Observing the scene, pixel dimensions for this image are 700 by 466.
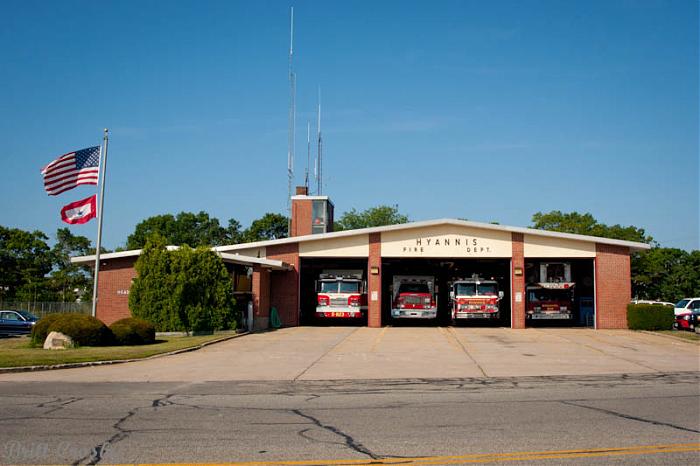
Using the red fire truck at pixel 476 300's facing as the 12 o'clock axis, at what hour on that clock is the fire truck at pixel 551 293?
The fire truck is roughly at 8 o'clock from the red fire truck.

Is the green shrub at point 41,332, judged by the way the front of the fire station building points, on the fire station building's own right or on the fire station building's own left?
on the fire station building's own right

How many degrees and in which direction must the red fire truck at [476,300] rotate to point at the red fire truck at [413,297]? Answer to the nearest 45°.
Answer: approximately 90° to its right

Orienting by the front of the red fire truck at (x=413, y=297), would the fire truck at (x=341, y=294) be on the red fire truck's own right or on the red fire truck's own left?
on the red fire truck's own right

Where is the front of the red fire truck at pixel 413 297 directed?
toward the camera

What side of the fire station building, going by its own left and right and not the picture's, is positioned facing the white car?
left

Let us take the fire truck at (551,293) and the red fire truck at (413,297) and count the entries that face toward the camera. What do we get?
2

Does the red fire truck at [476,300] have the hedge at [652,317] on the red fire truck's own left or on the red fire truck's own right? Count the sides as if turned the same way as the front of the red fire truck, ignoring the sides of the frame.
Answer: on the red fire truck's own left

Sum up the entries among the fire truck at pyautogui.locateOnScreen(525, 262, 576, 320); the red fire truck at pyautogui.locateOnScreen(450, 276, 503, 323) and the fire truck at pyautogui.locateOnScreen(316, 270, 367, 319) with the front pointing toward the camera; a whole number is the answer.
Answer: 3

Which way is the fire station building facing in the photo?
toward the camera

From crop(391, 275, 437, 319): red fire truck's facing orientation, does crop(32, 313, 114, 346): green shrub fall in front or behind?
in front

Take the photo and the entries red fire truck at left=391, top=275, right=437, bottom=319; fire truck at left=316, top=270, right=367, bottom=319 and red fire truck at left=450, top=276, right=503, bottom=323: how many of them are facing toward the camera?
3

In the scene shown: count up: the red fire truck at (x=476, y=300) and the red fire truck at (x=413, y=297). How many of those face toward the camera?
2

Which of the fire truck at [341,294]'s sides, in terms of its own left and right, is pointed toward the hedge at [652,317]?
left

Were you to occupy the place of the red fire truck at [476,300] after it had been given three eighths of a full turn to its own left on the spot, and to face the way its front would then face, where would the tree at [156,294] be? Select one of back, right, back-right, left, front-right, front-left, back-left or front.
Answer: back

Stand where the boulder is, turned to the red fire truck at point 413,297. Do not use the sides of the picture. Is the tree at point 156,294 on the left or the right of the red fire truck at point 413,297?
left

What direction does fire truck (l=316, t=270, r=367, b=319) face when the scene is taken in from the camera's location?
facing the viewer

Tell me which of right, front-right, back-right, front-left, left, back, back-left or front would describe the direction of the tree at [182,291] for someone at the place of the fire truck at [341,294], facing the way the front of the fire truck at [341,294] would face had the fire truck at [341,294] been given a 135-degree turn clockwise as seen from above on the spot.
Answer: left
